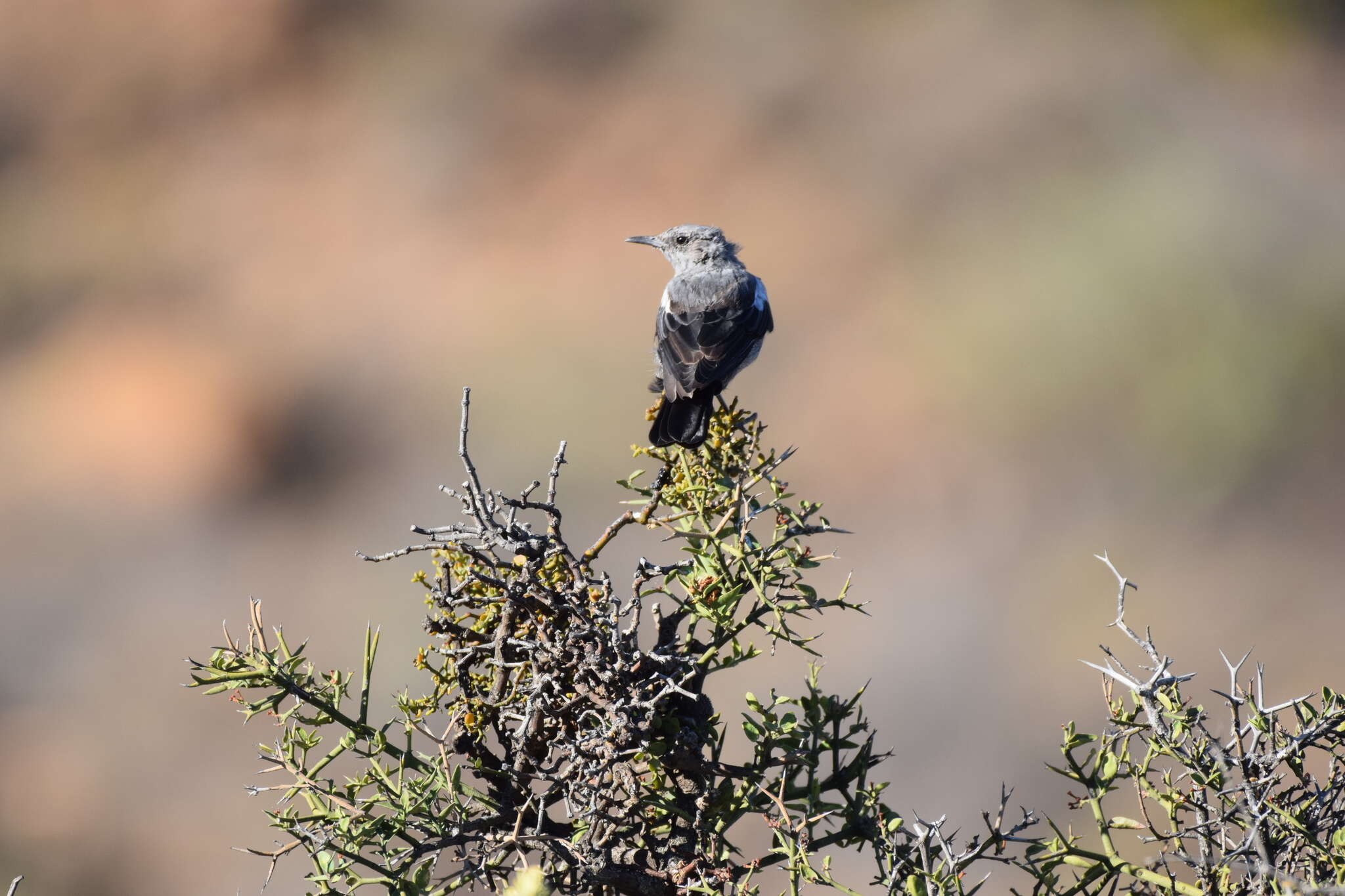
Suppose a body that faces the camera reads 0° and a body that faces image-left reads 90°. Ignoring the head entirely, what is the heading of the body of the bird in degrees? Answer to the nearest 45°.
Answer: approximately 180°
